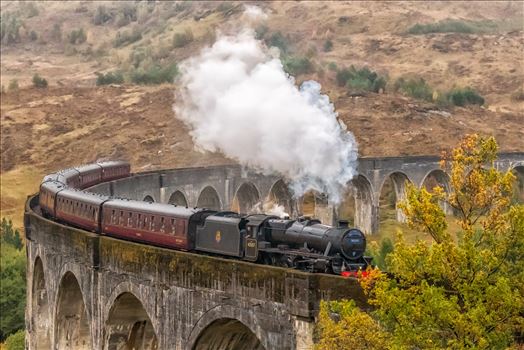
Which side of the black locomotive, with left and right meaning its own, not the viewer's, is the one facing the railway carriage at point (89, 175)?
back

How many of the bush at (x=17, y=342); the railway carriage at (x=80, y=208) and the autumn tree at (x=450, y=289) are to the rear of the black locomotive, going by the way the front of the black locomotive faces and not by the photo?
2

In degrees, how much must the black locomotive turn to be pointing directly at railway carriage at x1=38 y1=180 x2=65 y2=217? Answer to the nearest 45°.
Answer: approximately 180°

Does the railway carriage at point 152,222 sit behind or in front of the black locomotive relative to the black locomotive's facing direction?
behind

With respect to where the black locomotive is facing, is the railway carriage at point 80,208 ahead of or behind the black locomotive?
behind

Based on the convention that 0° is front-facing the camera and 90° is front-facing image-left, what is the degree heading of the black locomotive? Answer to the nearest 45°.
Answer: approximately 315°

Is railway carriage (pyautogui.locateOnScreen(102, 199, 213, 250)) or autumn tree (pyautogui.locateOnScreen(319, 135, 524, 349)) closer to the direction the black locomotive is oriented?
the autumn tree

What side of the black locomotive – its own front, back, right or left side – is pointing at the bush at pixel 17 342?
back
